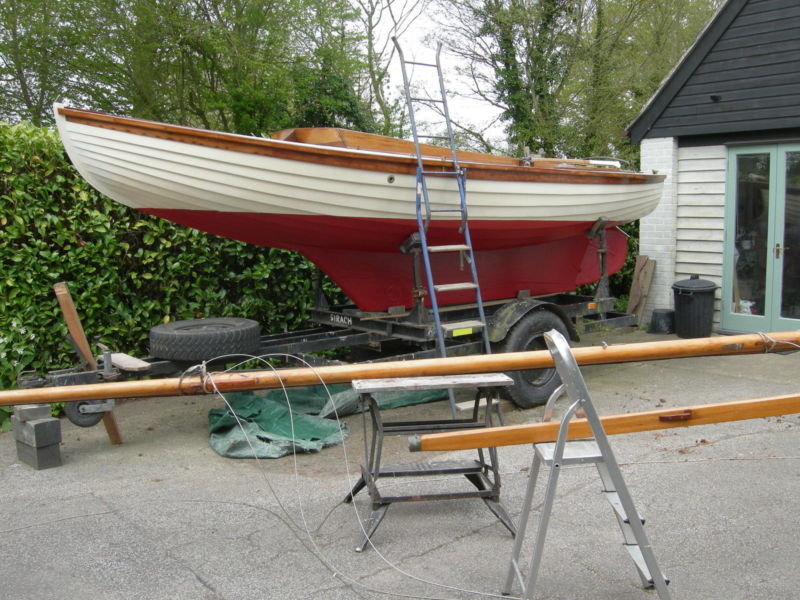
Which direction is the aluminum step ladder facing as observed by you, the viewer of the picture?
facing to the right of the viewer

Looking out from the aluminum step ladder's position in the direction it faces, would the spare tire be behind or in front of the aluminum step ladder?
behind

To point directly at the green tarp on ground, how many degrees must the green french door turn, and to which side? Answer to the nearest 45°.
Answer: approximately 45° to its right

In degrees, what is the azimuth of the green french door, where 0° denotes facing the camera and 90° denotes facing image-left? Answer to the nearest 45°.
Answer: approximately 0°

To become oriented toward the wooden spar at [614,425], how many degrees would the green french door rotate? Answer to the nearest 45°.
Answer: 0° — it already faces it

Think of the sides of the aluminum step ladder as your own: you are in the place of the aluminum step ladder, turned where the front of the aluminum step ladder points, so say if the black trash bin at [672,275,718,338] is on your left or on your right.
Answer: on your left

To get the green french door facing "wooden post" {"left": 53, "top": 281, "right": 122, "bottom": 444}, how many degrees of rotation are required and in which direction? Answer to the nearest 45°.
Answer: approximately 45° to its right

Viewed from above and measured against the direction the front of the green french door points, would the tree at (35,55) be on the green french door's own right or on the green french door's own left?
on the green french door's own right
